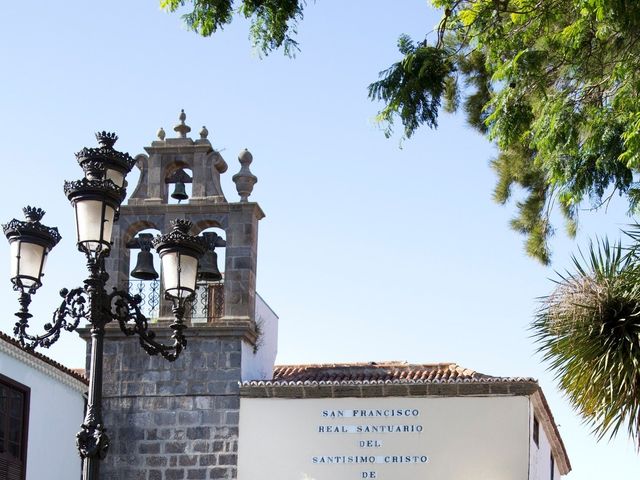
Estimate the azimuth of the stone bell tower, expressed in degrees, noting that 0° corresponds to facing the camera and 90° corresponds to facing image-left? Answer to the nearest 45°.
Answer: approximately 0°

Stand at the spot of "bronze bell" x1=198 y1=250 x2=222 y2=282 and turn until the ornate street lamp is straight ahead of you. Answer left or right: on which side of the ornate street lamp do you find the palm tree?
left

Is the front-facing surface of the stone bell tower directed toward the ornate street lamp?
yes

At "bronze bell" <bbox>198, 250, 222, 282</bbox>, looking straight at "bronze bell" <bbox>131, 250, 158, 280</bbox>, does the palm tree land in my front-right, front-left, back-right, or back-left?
back-left

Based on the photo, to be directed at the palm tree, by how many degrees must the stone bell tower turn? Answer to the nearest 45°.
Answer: approximately 45° to its left
